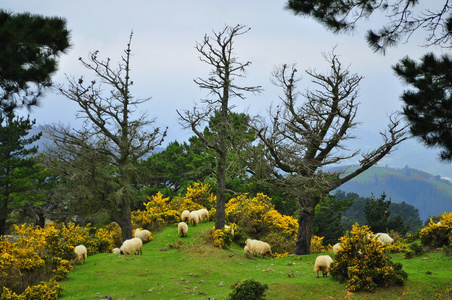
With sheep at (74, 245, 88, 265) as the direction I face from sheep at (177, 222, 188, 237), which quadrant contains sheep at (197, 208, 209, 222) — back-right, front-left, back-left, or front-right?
back-right

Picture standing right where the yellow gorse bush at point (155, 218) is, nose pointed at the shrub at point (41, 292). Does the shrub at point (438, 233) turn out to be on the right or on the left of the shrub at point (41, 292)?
left

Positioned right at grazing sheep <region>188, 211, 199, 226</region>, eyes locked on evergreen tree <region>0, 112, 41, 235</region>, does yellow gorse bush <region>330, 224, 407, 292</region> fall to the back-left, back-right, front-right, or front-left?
back-left
